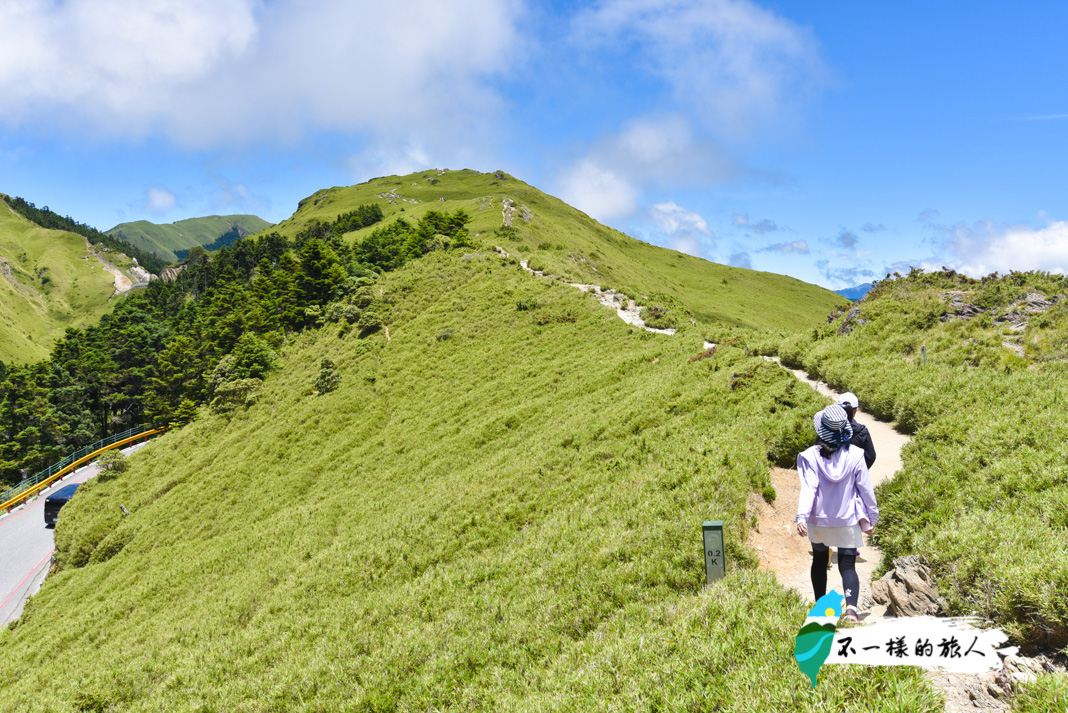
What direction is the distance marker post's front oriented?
toward the camera

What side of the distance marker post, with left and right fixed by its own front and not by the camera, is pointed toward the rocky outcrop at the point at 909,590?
left

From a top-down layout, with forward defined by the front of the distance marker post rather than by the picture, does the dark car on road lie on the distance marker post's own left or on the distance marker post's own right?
on the distance marker post's own right
